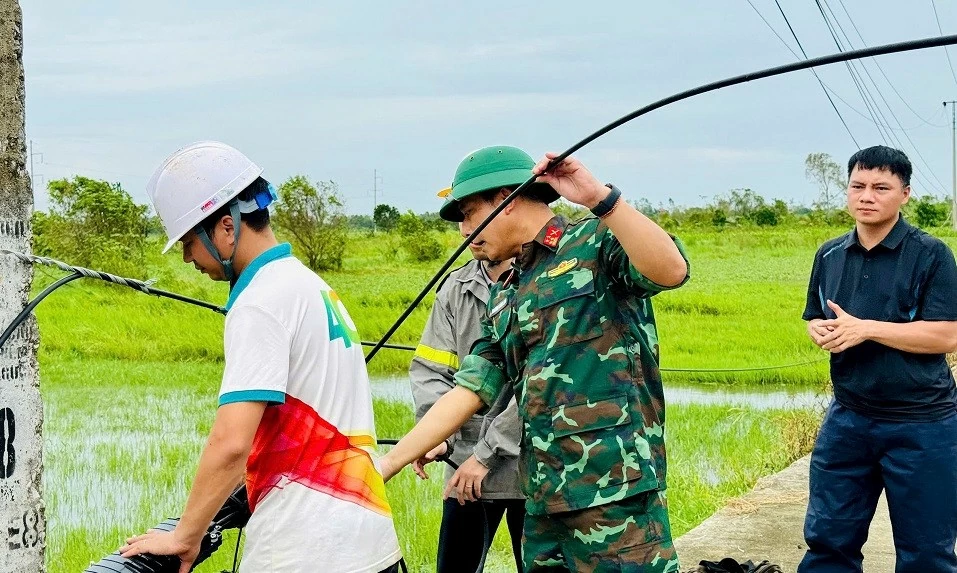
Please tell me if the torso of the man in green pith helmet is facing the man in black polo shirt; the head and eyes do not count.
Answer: no

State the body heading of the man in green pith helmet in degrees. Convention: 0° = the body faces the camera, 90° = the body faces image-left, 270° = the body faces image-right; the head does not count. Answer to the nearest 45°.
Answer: approximately 45°

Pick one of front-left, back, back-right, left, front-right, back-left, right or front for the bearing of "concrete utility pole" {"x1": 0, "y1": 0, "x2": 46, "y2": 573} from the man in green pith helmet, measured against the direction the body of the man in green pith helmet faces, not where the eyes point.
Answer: front-right

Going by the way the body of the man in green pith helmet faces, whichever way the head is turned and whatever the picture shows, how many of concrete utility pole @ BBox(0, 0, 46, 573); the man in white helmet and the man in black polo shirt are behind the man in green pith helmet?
1

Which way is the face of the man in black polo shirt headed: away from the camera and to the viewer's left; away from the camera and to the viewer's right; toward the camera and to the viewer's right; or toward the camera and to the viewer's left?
toward the camera and to the viewer's left

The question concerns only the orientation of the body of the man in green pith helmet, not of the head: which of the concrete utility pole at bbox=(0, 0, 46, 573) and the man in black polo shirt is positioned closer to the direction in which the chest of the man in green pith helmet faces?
the concrete utility pole

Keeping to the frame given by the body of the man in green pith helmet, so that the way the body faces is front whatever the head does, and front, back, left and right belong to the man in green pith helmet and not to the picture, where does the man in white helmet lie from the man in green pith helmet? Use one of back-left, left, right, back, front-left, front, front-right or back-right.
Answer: front

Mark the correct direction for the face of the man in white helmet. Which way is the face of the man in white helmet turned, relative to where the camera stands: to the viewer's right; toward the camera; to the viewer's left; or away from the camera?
to the viewer's left
